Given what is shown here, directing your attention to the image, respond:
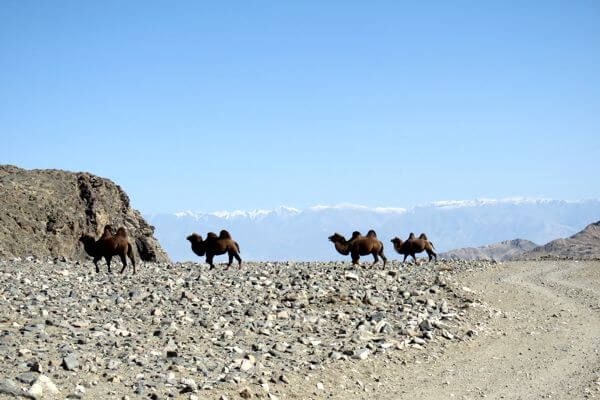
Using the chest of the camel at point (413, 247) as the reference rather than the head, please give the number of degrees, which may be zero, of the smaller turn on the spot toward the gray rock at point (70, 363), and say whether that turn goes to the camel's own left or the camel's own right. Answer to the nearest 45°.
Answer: approximately 90° to the camel's own left

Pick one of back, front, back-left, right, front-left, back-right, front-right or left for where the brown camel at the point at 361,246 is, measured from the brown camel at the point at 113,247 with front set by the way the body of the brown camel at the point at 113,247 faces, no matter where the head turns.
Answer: back

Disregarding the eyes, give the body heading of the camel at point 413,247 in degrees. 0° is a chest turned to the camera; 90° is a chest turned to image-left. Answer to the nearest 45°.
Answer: approximately 90°

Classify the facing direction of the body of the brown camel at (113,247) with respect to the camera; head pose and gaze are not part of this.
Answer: to the viewer's left

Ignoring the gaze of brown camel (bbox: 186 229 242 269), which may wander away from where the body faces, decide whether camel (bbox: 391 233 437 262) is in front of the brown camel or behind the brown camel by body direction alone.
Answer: behind

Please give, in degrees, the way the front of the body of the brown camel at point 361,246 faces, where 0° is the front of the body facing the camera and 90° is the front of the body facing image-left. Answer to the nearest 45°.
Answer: approximately 90°

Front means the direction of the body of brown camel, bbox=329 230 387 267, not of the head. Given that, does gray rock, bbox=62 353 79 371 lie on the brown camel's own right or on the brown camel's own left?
on the brown camel's own left

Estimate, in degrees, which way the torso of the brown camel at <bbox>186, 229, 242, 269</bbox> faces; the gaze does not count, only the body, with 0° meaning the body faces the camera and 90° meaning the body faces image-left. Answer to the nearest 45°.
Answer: approximately 90°
